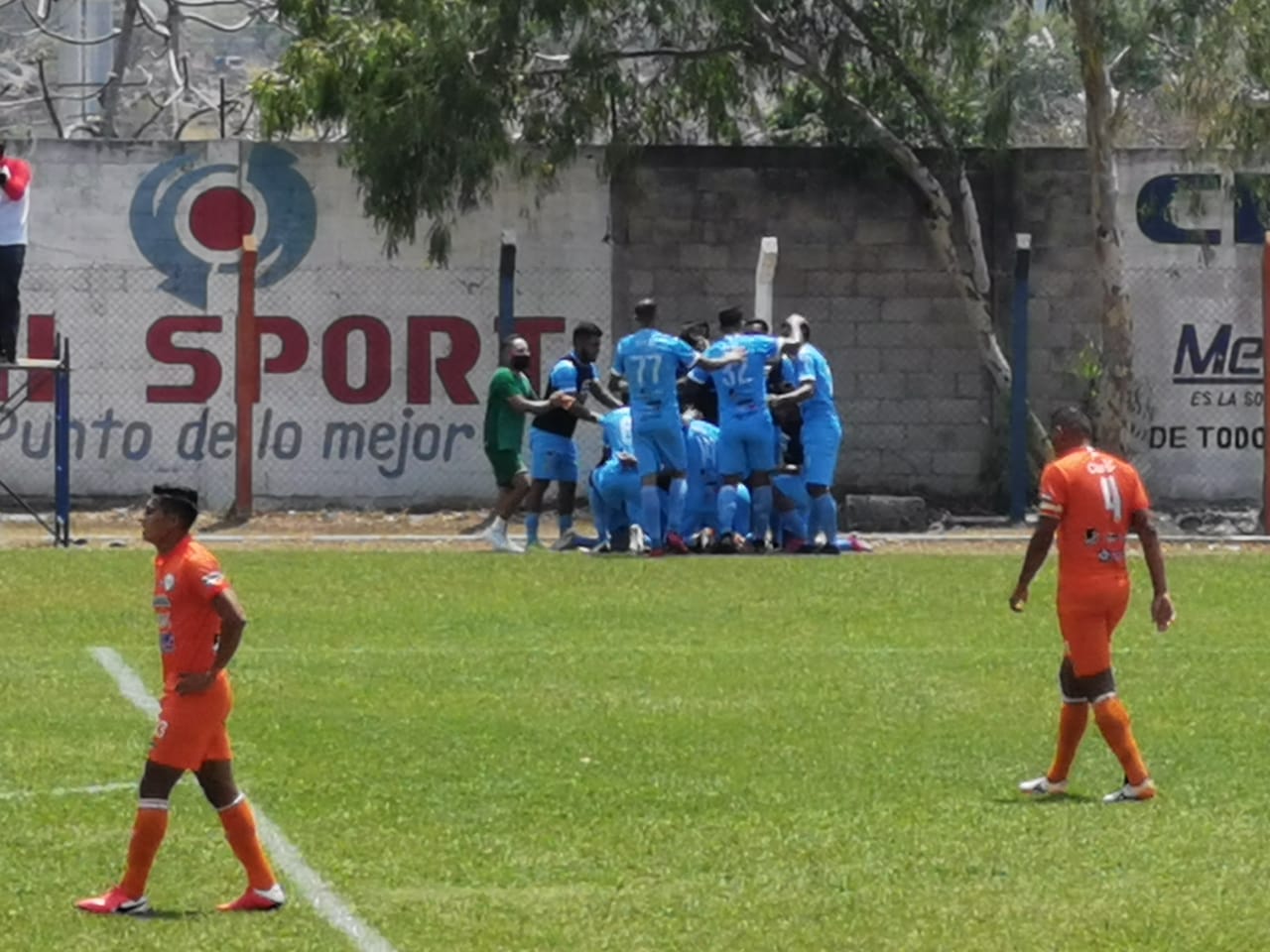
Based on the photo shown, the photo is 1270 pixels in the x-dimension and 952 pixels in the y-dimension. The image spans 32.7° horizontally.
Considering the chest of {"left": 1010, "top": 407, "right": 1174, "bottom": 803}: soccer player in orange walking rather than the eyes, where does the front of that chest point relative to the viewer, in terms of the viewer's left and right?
facing away from the viewer and to the left of the viewer
